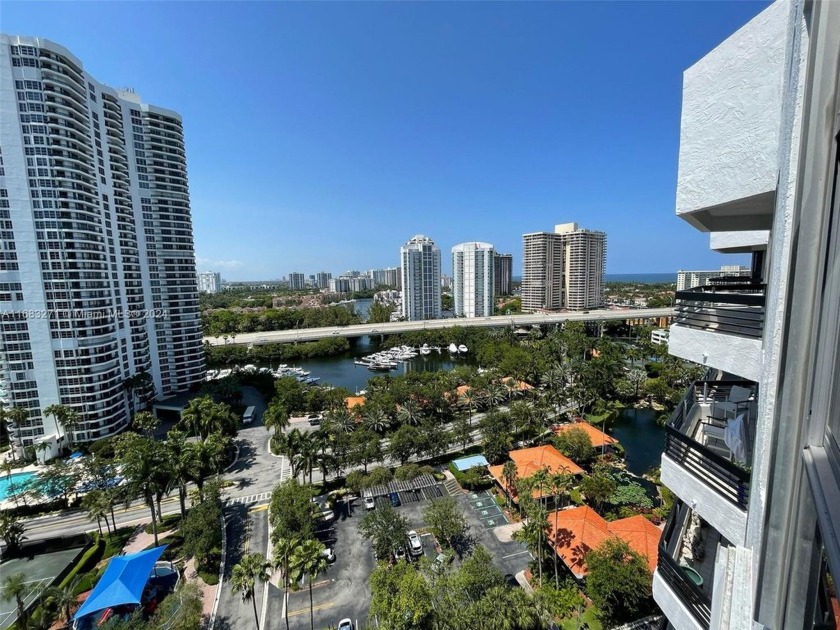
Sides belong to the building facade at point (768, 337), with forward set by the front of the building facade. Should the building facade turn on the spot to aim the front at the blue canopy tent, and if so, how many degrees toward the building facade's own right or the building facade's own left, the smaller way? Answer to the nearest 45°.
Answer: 0° — it already faces it

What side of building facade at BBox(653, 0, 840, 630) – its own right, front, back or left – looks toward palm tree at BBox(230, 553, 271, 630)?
front

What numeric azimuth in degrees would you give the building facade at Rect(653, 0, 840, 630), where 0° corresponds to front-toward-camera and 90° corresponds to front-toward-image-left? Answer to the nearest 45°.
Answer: approximately 90°

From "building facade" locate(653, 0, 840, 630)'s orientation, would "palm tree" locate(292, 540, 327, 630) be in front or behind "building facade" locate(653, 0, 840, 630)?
in front

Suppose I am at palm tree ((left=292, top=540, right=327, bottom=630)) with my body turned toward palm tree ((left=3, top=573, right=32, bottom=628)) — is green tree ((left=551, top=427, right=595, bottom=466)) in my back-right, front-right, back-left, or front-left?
back-right

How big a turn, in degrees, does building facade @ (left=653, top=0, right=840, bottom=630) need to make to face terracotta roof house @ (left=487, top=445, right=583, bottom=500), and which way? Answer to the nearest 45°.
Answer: approximately 45° to its right

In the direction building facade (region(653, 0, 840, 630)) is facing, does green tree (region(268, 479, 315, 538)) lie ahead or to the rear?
ahead
